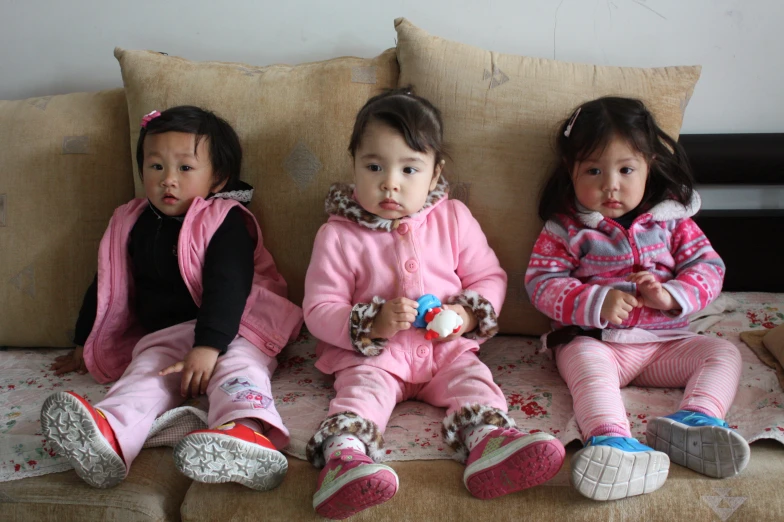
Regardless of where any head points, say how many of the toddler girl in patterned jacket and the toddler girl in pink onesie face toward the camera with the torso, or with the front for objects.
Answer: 2

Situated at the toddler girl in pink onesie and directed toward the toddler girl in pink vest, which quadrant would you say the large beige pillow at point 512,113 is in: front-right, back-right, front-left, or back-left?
back-right

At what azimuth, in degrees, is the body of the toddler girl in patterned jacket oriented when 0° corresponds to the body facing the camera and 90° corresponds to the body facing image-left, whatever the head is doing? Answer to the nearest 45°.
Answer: approximately 0°

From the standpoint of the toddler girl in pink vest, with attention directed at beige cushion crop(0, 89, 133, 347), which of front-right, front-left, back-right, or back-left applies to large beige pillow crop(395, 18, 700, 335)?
back-right

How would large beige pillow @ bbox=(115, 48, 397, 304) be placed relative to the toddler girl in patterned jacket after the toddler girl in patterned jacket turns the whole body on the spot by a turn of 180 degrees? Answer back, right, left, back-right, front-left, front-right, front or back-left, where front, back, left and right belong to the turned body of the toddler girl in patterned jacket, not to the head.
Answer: left
